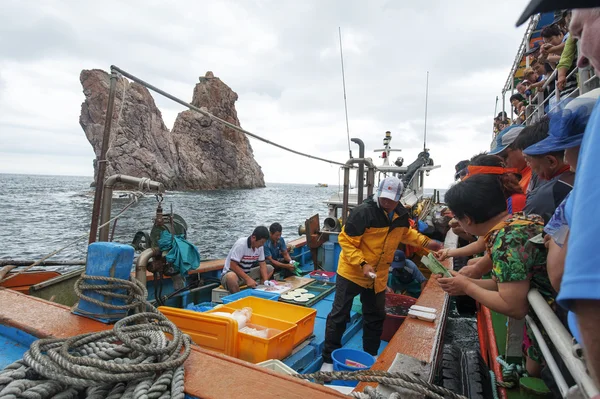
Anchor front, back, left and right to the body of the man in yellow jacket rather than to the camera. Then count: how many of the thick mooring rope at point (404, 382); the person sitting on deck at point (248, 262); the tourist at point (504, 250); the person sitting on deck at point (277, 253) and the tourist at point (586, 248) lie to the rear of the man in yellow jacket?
2

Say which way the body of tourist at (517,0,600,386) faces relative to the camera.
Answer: to the viewer's left

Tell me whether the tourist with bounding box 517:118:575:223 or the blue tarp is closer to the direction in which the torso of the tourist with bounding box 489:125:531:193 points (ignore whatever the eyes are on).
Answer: the blue tarp

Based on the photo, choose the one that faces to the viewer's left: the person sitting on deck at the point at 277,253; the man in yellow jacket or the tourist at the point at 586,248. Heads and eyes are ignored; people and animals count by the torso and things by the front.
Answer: the tourist

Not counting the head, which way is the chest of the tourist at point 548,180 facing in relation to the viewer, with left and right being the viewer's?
facing to the left of the viewer

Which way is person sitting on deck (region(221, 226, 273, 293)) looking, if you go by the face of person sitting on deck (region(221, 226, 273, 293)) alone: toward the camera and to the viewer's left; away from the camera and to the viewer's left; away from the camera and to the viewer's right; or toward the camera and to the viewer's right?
toward the camera and to the viewer's right

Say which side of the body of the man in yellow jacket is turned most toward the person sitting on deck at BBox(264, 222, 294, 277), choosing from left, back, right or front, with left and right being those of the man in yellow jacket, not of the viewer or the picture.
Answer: back

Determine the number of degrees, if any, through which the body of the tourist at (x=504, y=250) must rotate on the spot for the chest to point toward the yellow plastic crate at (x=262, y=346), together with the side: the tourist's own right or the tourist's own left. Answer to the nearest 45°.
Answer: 0° — they already face it

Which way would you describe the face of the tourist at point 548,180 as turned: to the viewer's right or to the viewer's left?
to the viewer's left

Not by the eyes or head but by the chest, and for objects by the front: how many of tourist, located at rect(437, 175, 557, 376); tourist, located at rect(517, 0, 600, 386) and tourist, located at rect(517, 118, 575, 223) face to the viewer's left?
3

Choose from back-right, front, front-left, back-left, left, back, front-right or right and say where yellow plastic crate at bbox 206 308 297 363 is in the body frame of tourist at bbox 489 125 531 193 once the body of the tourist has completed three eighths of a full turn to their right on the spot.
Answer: back

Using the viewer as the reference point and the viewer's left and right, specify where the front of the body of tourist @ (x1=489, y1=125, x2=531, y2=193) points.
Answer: facing to the left of the viewer

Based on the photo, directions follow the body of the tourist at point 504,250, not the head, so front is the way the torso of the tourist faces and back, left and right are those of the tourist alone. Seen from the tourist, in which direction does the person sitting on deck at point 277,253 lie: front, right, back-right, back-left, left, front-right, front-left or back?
front-right

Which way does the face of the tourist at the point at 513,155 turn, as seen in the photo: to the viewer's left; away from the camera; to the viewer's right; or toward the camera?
to the viewer's left
